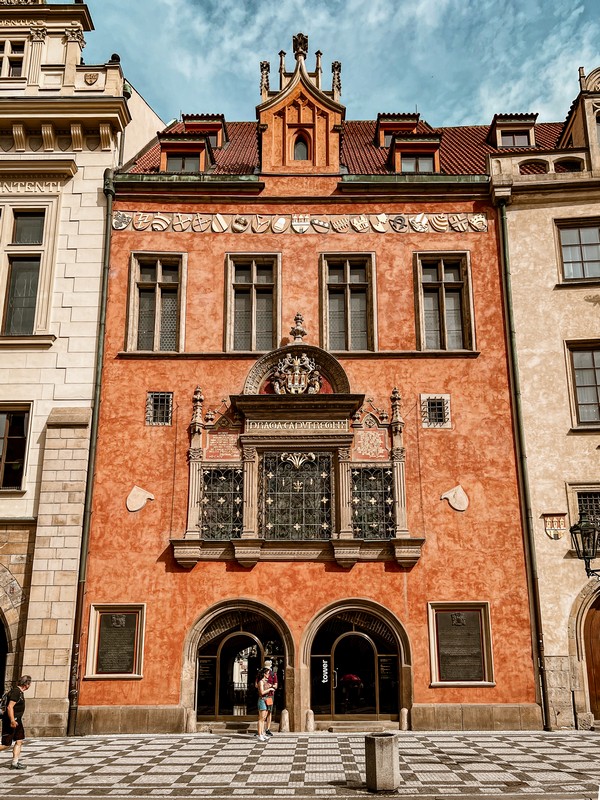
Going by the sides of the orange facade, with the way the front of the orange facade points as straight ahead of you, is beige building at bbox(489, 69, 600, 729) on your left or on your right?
on your left

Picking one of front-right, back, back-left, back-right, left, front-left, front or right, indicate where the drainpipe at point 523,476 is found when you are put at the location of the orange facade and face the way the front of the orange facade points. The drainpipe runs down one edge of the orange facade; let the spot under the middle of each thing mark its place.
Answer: left

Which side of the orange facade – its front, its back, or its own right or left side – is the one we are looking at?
front

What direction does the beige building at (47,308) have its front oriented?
toward the camera

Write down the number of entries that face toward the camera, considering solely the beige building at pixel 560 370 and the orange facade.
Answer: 2

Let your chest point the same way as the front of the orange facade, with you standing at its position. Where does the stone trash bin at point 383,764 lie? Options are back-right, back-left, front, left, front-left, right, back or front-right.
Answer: front
